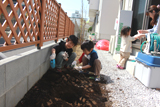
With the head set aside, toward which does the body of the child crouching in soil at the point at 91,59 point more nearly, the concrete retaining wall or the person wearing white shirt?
the concrete retaining wall

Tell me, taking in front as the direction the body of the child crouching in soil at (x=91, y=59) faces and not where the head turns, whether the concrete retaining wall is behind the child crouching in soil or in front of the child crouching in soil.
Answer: in front

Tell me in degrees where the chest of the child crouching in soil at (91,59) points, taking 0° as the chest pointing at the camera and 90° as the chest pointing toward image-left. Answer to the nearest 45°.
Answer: approximately 45°

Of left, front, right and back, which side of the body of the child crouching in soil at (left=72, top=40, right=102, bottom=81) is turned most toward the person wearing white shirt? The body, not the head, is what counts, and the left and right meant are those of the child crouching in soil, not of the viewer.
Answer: back
